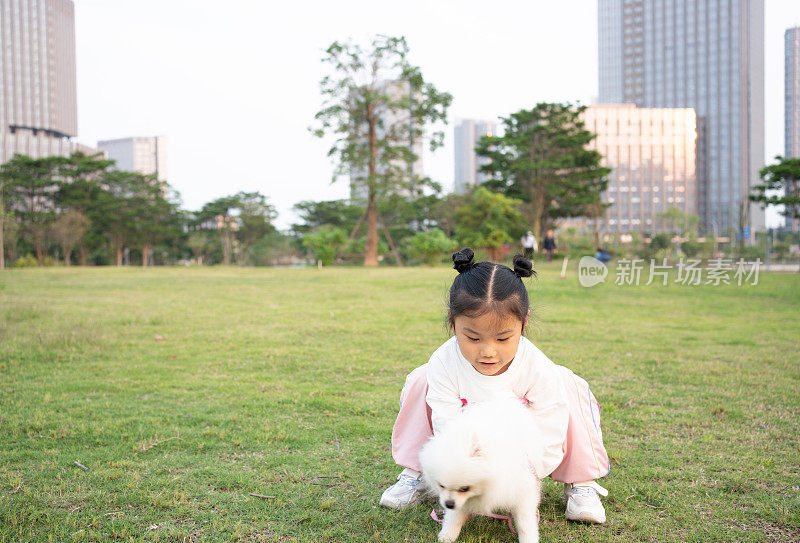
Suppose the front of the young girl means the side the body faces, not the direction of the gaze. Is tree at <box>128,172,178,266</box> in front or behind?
behind

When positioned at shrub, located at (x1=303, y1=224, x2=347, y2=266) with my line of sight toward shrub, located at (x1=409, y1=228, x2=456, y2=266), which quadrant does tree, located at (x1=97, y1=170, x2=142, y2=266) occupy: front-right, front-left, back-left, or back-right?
back-left

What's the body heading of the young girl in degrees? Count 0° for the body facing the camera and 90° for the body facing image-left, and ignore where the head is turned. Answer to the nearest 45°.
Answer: approximately 0°

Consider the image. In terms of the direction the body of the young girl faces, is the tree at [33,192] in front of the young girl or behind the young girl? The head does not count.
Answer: behind

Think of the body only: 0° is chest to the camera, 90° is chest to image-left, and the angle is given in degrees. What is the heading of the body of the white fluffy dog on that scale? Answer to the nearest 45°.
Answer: approximately 45°

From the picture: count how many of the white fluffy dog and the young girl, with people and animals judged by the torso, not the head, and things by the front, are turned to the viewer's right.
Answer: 0

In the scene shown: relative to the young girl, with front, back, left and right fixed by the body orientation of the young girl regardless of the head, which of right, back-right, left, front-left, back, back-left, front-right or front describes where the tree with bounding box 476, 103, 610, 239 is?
back

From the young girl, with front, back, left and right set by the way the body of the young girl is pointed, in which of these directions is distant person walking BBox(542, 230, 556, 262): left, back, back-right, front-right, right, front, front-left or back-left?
back
